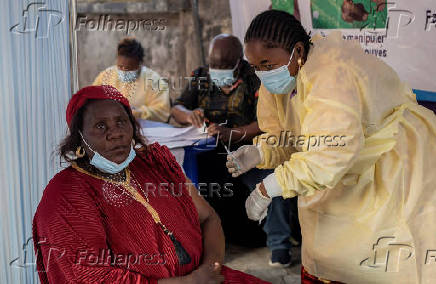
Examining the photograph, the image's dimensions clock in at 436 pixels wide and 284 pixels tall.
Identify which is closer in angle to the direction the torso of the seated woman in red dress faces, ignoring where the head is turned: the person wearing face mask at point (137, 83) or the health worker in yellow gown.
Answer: the health worker in yellow gown

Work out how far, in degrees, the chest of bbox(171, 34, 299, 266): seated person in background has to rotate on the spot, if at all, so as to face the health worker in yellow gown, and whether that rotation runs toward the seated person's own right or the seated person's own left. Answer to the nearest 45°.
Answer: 0° — they already face them

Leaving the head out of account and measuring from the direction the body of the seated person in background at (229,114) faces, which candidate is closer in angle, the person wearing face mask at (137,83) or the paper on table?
the paper on table

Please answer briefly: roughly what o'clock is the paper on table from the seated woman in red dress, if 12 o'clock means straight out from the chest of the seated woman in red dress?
The paper on table is roughly at 8 o'clock from the seated woman in red dress.

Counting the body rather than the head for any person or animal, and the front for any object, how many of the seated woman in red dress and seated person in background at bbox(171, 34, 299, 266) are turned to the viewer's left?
0

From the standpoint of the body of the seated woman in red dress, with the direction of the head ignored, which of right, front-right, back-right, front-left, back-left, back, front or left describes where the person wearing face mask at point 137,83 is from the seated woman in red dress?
back-left
